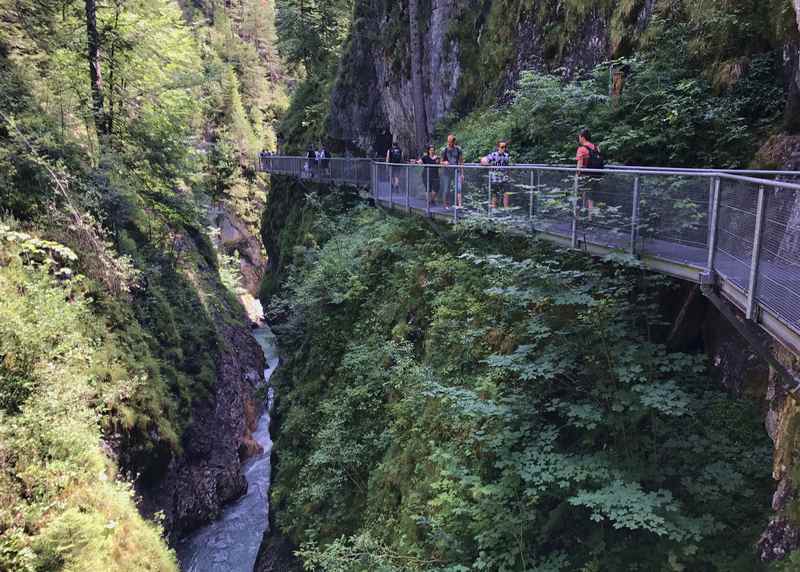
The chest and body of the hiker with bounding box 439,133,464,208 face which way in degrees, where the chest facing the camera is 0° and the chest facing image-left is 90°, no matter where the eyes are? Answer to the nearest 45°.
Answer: approximately 0°

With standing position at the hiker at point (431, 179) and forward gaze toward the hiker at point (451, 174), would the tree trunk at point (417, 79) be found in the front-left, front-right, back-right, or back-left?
back-left

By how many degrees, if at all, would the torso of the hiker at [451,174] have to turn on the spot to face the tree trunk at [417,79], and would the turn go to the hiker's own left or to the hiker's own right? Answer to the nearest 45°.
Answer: approximately 180°

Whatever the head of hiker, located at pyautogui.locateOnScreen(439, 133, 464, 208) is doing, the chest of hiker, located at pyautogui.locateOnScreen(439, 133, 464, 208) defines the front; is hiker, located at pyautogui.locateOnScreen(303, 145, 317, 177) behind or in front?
behind

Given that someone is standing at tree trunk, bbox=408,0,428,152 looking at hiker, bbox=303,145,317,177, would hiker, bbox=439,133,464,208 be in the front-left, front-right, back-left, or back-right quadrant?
back-left

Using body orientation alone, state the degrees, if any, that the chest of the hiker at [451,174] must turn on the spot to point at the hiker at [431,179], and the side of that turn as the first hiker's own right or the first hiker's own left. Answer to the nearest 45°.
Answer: approximately 135° to the first hiker's own right
